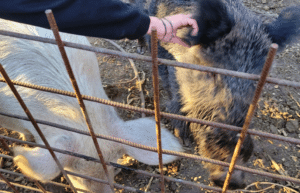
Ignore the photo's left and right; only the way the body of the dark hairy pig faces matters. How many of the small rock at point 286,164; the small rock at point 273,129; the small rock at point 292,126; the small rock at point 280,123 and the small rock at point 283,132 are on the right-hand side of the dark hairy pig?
0

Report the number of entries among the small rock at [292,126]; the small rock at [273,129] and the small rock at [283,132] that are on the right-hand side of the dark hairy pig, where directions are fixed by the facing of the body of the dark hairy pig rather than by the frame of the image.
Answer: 0

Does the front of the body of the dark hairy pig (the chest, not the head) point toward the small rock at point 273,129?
no

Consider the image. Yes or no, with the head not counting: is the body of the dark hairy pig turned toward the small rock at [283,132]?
no

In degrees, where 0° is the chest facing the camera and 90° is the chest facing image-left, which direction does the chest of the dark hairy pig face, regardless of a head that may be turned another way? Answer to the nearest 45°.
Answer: approximately 315°

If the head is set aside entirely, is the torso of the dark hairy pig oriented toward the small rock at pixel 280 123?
no
